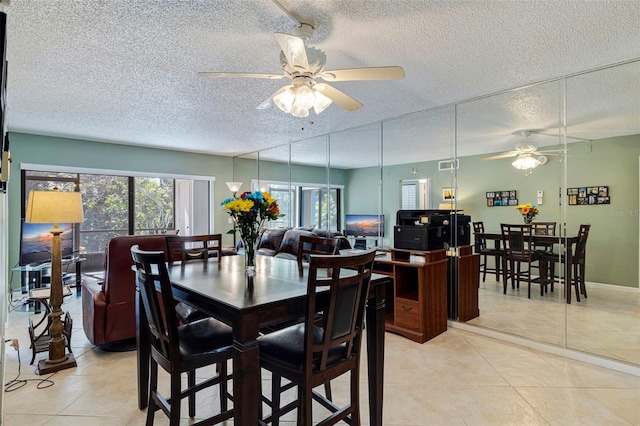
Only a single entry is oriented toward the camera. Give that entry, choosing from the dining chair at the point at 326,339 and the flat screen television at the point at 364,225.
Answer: the flat screen television

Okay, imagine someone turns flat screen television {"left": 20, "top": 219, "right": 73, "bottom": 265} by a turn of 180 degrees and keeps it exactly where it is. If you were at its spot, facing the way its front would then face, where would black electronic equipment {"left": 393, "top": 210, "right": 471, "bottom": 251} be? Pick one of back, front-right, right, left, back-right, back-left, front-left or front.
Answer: back

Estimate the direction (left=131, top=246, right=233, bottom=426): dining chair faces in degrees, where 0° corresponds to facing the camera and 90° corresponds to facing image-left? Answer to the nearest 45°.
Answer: approximately 225°

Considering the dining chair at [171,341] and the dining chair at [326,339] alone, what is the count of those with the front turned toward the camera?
0

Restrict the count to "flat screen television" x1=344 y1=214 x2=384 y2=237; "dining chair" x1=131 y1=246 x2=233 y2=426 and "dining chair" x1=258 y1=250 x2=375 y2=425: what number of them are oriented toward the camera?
1

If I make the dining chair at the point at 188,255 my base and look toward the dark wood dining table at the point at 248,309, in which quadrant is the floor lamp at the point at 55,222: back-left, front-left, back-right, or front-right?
back-right

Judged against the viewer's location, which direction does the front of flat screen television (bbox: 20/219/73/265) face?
facing the viewer and to the right of the viewer

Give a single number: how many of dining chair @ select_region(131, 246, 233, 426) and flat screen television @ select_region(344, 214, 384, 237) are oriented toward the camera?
1

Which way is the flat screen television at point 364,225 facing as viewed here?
toward the camera

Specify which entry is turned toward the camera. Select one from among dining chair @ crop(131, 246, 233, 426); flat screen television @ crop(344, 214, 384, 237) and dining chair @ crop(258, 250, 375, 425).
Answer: the flat screen television

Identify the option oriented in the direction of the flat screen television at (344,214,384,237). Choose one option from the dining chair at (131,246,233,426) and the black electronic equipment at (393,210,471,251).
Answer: the dining chair

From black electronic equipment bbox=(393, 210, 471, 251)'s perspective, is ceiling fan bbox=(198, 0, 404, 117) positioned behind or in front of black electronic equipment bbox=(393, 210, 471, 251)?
in front

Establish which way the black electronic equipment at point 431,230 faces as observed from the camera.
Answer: facing the viewer and to the left of the viewer

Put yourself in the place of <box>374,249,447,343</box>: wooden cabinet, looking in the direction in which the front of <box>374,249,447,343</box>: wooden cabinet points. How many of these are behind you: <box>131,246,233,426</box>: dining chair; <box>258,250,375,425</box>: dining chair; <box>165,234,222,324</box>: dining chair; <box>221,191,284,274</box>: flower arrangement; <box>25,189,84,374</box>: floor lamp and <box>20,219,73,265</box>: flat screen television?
0

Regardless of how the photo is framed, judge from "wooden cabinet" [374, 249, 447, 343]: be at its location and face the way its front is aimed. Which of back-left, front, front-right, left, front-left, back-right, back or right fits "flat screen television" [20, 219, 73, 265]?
front-right

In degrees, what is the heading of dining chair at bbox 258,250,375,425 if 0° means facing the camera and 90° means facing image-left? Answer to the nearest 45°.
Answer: approximately 135°

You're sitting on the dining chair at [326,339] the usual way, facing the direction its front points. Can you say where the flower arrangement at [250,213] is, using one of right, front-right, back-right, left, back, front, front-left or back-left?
front

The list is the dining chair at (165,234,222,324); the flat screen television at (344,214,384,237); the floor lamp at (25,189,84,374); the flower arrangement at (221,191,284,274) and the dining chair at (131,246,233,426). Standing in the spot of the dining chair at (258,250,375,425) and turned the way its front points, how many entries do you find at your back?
0
